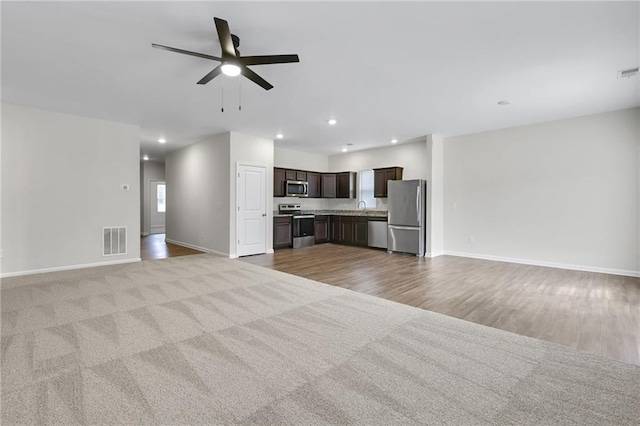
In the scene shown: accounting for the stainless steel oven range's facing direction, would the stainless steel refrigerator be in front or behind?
in front

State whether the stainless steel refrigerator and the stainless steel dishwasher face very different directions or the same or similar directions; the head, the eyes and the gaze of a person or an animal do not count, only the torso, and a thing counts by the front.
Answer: same or similar directions

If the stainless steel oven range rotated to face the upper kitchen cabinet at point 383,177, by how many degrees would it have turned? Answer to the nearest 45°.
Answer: approximately 45° to its left

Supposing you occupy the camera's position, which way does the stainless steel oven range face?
facing the viewer and to the right of the viewer

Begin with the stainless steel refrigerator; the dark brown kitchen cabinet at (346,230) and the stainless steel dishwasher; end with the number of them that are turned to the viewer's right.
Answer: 0

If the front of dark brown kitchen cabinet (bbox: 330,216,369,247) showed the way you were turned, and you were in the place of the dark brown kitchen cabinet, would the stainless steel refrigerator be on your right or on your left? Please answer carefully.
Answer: on your left

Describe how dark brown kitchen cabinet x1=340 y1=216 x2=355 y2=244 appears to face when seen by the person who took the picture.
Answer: facing the viewer and to the left of the viewer

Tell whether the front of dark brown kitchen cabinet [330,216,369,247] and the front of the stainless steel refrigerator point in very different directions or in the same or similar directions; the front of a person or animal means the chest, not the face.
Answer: same or similar directions
